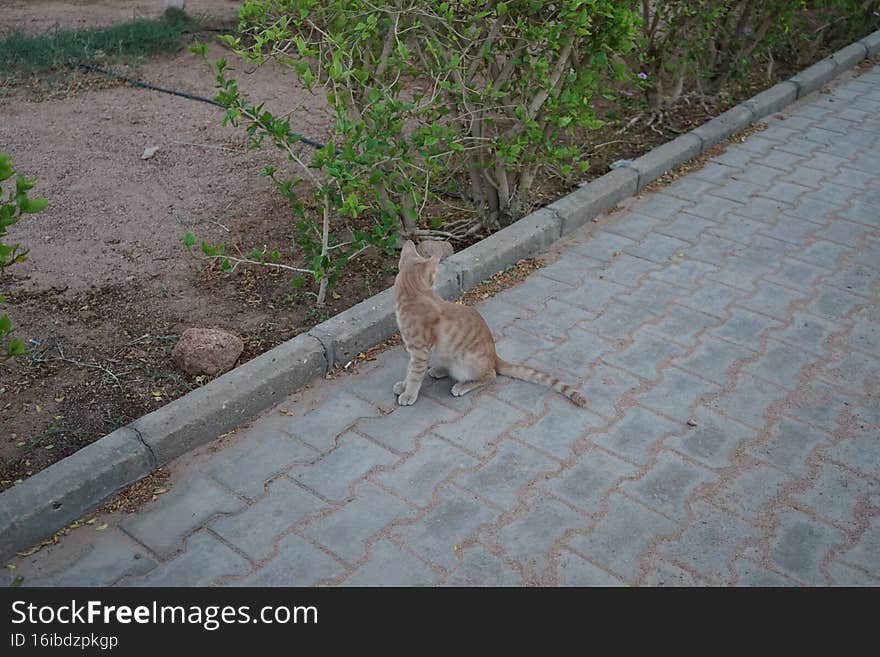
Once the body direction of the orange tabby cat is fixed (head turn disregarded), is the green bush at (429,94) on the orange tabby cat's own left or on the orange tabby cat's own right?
on the orange tabby cat's own right

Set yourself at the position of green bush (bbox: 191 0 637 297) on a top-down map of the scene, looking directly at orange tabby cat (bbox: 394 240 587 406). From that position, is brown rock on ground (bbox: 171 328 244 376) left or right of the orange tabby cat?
right

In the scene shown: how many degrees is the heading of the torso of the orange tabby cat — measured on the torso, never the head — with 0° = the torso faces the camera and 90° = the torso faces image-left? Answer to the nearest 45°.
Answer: approximately 90°

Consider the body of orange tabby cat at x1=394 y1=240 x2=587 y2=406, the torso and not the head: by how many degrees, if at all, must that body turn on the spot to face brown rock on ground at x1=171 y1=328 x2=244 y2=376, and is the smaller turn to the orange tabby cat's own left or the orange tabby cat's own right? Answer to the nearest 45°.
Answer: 0° — it already faces it
